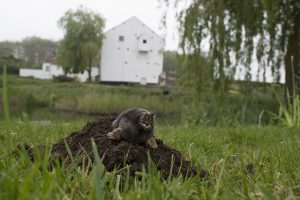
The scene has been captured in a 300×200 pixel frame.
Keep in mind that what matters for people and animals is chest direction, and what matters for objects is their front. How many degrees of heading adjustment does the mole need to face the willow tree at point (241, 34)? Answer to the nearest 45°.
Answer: approximately 135° to its left

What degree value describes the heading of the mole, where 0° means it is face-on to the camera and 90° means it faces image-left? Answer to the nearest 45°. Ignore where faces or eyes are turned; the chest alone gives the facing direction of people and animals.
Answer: approximately 315°

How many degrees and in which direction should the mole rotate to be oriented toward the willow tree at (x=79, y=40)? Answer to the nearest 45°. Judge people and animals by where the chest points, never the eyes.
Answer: approximately 135° to its left

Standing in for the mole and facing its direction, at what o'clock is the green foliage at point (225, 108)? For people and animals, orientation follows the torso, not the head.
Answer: The green foliage is roughly at 8 o'clock from the mole.
